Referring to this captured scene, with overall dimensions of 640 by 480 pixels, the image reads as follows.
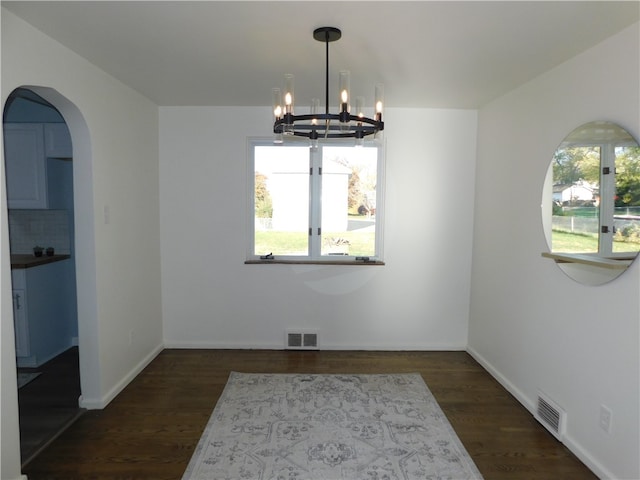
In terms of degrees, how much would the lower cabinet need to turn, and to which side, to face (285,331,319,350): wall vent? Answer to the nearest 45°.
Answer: approximately 90° to its left

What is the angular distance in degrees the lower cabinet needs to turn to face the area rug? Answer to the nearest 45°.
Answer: approximately 90° to its left

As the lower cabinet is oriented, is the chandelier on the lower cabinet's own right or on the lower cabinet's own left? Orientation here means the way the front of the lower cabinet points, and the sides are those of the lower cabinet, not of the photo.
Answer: on the lower cabinet's own left

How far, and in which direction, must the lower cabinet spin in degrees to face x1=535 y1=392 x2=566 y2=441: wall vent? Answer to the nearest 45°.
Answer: approximately 90° to its left

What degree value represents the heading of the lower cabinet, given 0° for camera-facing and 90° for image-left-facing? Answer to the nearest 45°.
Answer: approximately 45°
